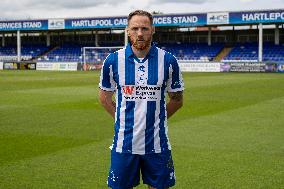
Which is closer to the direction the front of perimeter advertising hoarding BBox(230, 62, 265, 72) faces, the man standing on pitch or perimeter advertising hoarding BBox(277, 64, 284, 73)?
the man standing on pitch

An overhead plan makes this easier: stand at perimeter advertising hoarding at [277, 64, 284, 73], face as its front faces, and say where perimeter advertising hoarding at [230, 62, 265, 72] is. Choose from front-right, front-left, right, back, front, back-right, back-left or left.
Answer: right

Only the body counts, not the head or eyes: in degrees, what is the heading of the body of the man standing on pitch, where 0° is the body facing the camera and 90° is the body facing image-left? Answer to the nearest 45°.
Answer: approximately 0°

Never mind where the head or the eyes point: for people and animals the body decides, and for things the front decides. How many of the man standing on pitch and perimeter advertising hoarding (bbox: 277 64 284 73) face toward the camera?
2

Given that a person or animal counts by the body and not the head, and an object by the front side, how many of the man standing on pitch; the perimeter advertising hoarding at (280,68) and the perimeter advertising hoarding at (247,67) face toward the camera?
3

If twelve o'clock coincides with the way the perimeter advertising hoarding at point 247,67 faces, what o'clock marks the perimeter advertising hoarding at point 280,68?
the perimeter advertising hoarding at point 280,68 is roughly at 9 o'clock from the perimeter advertising hoarding at point 247,67.

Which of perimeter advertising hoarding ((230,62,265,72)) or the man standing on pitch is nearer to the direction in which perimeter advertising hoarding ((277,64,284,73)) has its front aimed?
the man standing on pitch

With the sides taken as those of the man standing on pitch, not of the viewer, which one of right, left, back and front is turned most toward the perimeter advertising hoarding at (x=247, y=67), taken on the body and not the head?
back

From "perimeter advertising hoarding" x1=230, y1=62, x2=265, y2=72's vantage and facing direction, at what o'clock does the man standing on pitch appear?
The man standing on pitch is roughly at 12 o'clock from the perimeter advertising hoarding.
